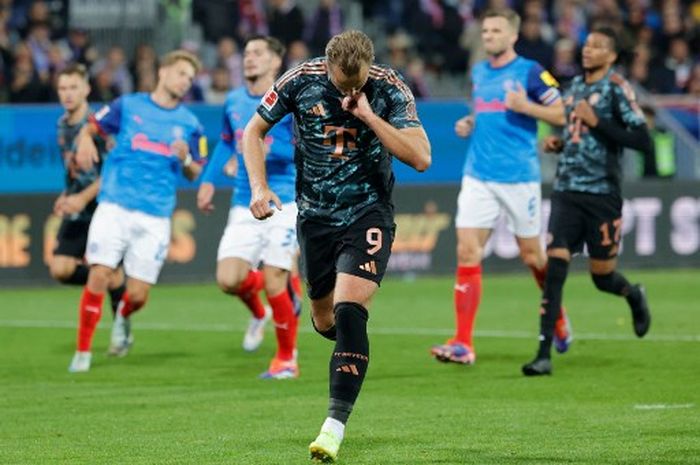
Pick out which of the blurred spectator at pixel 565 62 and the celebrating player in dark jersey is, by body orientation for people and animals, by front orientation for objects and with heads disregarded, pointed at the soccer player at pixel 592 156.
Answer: the blurred spectator

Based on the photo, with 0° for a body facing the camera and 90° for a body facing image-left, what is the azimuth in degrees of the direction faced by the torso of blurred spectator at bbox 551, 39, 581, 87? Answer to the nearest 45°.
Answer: approximately 0°

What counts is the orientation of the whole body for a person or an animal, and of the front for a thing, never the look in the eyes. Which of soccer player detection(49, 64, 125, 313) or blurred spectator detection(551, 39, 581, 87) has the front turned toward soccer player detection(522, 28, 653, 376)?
the blurred spectator

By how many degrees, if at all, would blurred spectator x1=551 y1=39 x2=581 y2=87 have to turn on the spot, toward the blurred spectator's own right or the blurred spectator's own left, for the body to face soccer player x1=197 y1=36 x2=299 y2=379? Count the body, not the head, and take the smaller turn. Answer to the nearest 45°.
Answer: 0° — they already face them

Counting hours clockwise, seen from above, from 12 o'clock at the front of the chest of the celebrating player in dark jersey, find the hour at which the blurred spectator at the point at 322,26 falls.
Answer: The blurred spectator is roughly at 6 o'clock from the celebrating player in dark jersey.

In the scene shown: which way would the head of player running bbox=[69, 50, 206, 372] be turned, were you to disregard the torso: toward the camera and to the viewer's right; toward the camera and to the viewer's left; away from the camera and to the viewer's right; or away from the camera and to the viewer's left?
toward the camera and to the viewer's right

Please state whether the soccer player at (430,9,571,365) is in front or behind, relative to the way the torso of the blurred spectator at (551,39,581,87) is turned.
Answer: in front

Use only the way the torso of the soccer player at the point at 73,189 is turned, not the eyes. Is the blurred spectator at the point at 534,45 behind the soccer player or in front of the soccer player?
behind

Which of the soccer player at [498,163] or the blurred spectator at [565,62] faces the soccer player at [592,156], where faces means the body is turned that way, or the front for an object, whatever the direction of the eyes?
the blurred spectator

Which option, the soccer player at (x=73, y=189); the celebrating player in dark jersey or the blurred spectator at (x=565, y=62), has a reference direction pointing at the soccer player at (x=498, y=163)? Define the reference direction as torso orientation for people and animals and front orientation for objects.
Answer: the blurred spectator

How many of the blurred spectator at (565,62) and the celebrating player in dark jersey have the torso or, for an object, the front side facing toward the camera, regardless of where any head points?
2
